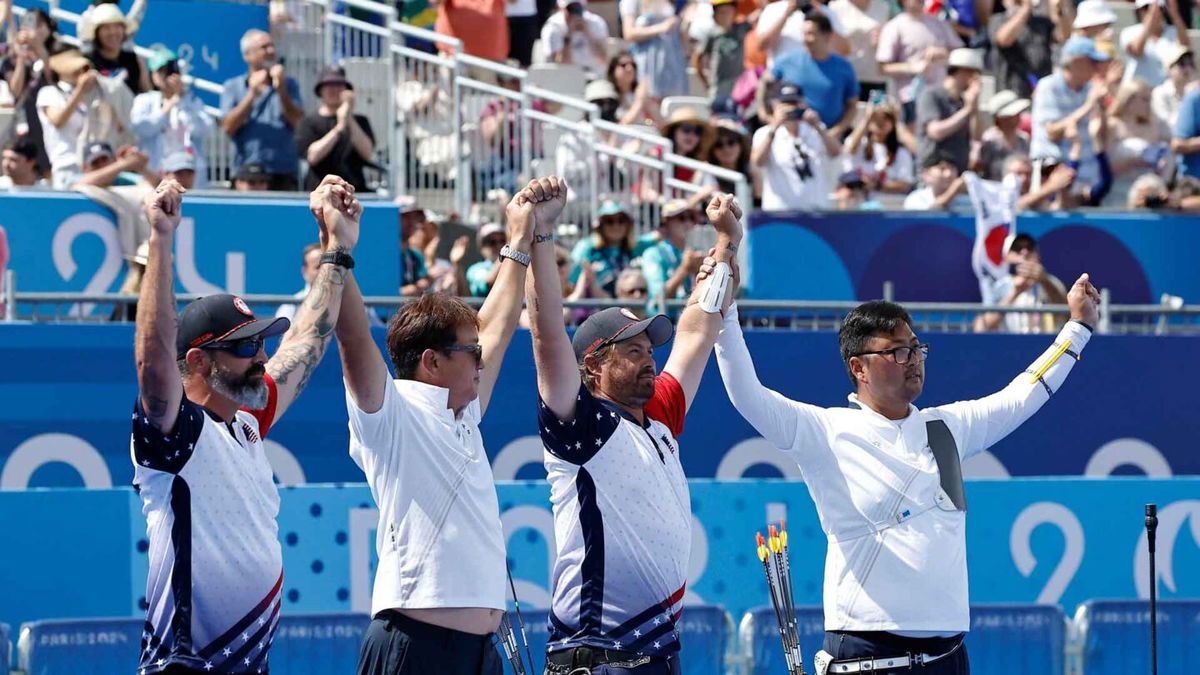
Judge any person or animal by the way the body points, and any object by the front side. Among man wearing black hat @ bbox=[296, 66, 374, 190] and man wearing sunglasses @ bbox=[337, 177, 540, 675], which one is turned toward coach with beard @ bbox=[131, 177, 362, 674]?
the man wearing black hat

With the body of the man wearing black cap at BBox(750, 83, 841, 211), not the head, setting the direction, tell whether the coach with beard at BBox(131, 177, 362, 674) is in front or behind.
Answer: in front

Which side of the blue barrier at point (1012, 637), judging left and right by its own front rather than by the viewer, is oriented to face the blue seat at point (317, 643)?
right

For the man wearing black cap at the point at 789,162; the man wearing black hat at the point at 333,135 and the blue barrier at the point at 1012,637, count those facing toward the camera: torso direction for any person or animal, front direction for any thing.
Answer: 3

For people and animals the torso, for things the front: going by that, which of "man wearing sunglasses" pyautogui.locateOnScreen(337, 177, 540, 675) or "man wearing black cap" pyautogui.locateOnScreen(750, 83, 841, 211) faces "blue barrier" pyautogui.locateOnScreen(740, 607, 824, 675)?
the man wearing black cap

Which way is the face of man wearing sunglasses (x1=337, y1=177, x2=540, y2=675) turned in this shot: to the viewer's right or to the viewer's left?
to the viewer's right

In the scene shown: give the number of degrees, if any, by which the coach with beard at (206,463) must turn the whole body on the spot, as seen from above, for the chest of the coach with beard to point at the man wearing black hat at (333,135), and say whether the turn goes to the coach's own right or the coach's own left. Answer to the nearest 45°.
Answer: approximately 135° to the coach's own left

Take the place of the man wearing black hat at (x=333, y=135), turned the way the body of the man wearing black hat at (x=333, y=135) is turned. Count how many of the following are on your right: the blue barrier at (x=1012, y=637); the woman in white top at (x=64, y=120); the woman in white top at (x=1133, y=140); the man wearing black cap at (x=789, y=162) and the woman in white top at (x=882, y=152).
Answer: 1

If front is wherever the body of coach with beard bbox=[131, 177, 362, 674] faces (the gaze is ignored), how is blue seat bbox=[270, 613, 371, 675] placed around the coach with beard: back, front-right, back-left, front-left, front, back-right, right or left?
back-left

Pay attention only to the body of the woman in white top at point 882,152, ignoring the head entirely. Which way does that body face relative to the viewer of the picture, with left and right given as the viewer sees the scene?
facing the viewer

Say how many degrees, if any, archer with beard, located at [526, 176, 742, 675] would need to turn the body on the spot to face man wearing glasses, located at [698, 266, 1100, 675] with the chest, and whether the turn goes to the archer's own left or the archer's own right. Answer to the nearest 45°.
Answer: approximately 90° to the archer's own left

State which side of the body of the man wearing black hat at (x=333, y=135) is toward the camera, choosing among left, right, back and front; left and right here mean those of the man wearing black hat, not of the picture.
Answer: front

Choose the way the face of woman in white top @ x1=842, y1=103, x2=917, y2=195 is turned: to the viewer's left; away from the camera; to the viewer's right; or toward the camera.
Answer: toward the camera

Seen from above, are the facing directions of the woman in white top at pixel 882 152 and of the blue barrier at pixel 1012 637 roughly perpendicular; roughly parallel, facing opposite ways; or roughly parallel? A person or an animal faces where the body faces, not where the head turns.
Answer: roughly parallel

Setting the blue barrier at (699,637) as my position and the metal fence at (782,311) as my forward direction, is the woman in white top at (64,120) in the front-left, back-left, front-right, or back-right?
front-left

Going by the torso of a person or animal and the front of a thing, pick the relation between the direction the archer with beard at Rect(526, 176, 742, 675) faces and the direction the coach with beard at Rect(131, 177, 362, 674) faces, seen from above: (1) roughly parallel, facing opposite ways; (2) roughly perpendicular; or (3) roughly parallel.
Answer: roughly parallel

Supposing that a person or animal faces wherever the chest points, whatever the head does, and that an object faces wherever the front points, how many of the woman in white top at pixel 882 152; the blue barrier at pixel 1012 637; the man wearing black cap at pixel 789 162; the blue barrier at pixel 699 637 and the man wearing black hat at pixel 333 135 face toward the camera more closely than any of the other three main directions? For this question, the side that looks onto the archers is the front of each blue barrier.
5

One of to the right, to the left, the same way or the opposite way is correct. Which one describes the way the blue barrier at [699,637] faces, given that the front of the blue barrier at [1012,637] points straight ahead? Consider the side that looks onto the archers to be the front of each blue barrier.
the same way

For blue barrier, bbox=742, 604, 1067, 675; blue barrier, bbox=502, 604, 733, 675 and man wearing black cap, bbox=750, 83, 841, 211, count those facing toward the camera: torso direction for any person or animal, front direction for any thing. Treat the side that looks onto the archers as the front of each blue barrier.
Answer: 3
